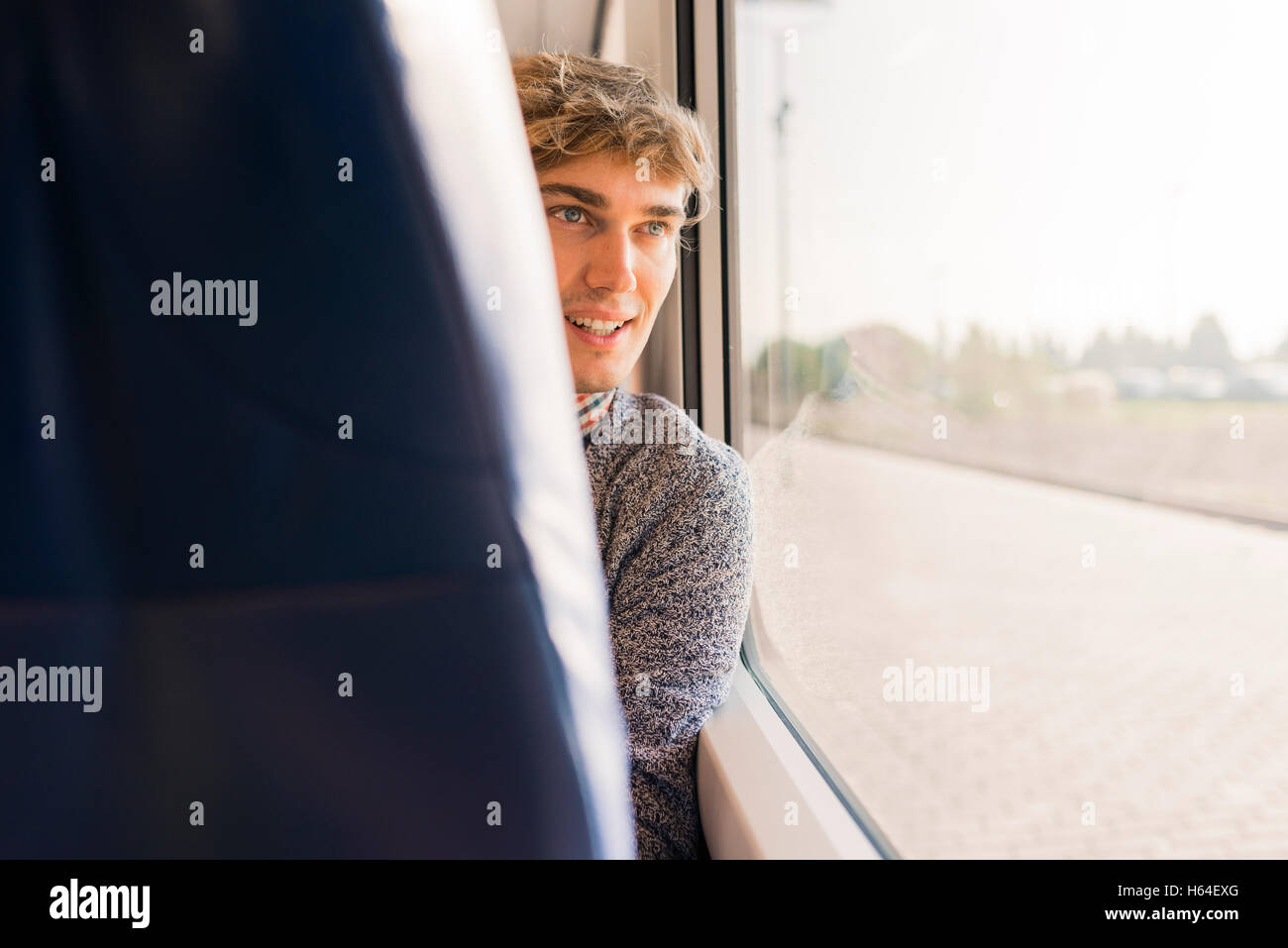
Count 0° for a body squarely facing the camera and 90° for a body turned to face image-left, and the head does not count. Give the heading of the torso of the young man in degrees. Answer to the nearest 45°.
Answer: approximately 0°
